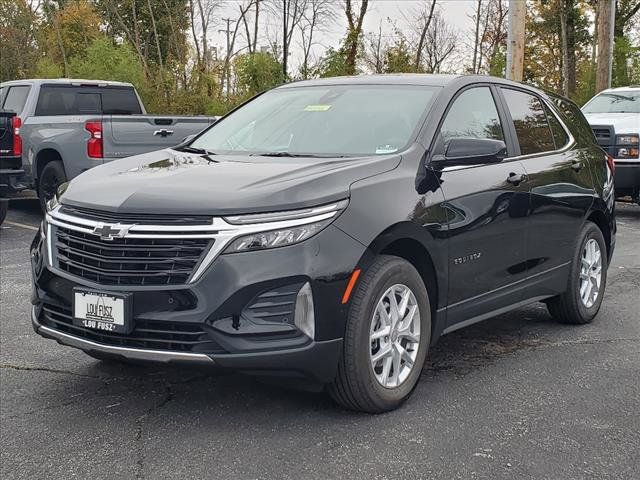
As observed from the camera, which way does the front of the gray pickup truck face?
facing away from the viewer and to the left of the viewer

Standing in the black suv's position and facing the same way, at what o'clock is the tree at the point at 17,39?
The tree is roughly at 4 o'clock from the black suv.

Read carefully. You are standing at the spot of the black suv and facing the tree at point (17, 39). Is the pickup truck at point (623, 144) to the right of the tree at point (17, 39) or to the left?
right

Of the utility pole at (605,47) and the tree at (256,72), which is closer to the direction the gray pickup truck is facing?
the tree

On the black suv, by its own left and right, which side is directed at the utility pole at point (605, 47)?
back

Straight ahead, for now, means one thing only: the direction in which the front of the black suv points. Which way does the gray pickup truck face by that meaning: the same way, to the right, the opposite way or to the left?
to the right

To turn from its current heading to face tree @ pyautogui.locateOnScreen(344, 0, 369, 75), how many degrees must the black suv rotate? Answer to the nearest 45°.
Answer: approximately 135° to its right

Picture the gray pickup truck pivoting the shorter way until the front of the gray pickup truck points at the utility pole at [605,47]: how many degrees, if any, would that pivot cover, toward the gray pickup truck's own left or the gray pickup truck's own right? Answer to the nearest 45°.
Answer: approximately 90° to the gray pickup truck's own right

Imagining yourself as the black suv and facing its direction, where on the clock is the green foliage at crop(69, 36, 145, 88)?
The green foliage is roughly at 4 o'clock from the black suv.

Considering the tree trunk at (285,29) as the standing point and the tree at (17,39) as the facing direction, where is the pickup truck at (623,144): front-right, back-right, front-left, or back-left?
back-left

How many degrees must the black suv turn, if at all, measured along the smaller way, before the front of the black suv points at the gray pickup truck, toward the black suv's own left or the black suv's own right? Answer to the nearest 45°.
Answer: approximately 90° to the black suv's own right

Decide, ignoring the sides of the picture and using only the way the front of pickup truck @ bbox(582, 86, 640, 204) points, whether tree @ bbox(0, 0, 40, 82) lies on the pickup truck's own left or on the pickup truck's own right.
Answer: on the pickup truck's own right

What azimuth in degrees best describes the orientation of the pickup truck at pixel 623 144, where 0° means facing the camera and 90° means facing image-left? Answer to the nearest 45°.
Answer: approximately 45°

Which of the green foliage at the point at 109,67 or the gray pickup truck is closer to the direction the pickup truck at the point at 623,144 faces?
the gray pickup truck

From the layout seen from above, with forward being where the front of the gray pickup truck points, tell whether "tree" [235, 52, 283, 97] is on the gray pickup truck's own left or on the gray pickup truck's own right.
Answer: on the gray pickup truck's own right

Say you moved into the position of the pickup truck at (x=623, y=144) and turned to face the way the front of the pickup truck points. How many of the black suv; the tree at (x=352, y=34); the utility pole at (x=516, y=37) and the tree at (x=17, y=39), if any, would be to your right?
3
